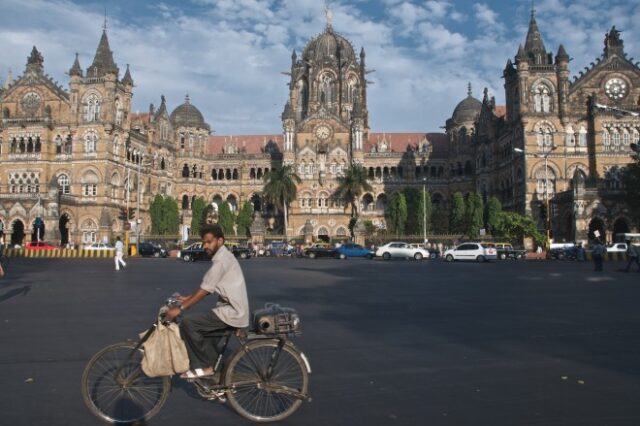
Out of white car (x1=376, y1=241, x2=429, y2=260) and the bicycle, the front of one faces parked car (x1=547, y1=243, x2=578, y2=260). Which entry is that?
the white car

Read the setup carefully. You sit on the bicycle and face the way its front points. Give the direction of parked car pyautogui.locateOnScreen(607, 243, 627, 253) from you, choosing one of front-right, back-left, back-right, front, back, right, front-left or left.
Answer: back-right

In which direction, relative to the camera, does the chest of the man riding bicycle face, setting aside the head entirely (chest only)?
to the viewer's left

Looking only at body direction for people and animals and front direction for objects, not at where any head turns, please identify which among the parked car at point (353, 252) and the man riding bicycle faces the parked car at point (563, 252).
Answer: the parked car at point (353, 252)

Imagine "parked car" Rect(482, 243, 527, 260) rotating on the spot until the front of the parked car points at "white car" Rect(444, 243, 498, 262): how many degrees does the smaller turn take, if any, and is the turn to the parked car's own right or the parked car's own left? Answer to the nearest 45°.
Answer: approximately 135° to the parked car's own right

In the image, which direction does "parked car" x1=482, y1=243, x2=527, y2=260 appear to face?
to the viewer's right

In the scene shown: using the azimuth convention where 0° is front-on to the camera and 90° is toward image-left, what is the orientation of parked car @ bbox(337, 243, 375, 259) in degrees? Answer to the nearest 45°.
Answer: approximately 270°

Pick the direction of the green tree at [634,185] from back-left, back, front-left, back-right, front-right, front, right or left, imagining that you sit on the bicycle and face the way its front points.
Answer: back-right

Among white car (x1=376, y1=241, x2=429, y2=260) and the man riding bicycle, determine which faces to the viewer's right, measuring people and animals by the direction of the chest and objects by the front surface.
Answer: the white car

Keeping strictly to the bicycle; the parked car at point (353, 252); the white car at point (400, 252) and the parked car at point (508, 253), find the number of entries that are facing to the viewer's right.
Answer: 3

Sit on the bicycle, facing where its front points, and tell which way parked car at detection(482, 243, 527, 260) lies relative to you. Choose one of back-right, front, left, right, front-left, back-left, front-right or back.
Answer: back-right

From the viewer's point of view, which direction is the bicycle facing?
to the viewer's left
